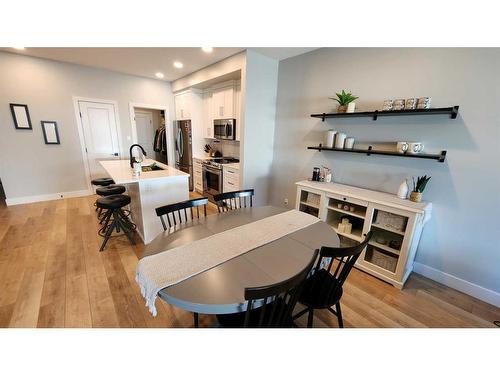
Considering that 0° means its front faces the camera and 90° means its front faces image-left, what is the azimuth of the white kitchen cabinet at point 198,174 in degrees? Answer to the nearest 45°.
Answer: approximately 45°

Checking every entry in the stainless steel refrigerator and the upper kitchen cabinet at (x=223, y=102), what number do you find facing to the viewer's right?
0

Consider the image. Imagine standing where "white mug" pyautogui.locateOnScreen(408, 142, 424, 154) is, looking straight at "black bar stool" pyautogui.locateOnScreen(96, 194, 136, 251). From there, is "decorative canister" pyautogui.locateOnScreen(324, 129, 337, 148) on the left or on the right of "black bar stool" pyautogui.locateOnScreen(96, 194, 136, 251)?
right

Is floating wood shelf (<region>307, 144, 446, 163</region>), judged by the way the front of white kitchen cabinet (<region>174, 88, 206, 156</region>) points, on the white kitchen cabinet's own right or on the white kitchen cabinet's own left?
on the white kitchen cabinet's own left

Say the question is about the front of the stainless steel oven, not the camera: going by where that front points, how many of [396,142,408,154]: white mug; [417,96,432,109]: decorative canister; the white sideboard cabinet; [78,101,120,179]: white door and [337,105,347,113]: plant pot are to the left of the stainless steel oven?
4

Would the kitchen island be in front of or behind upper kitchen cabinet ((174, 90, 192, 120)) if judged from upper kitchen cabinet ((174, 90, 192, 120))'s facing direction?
in front

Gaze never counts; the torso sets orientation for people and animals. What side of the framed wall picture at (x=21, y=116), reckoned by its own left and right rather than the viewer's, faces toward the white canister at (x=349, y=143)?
front

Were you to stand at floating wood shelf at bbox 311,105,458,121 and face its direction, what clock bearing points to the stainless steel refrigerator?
The stainless steel refrigerator is roughly at 2 o'clock from the floating wood shelf.

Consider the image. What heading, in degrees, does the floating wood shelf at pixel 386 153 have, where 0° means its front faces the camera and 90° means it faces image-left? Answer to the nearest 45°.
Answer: approximately 45°

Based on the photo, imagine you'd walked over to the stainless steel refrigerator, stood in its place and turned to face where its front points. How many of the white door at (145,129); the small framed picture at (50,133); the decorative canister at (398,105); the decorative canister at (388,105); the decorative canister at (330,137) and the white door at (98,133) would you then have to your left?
3

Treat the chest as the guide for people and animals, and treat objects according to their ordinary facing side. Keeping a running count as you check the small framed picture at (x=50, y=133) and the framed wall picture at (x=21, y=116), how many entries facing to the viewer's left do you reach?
0

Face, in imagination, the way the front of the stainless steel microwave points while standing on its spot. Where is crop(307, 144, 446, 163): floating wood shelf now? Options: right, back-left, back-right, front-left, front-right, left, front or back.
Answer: left

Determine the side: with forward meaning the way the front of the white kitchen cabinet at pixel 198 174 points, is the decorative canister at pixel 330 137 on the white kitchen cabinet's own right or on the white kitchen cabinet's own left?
on the white kitchen cabinet's own left

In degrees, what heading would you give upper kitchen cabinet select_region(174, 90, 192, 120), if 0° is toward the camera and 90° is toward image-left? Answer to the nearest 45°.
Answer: approximately 45°
